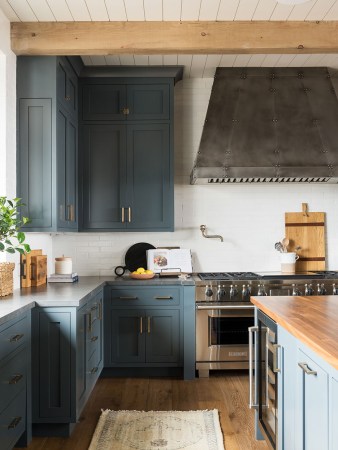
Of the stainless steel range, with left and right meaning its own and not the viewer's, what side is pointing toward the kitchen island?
front

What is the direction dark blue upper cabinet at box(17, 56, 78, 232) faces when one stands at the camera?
facing to the right of the viewer

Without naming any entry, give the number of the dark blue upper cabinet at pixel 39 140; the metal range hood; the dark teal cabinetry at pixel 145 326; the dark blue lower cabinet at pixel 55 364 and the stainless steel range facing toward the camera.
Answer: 3

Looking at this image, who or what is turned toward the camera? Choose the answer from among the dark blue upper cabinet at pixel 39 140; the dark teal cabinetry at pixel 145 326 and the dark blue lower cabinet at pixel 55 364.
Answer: the dark teal cabinetry

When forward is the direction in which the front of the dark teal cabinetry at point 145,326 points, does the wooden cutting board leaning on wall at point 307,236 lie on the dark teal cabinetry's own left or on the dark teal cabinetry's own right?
on the dark teal cabinetry's own left

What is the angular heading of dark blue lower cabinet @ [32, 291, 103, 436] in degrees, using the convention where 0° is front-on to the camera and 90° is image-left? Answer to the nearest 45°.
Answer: approximately 270°

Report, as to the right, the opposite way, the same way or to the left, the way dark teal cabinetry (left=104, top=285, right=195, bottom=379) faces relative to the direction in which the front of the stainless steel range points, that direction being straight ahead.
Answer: the same way

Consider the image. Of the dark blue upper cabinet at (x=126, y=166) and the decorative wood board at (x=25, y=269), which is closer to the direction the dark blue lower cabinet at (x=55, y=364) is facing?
the dark blue upper cabinet

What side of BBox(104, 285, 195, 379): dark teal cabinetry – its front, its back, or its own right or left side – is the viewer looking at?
front

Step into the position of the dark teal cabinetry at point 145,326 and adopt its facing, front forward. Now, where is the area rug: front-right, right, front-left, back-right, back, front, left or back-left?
front

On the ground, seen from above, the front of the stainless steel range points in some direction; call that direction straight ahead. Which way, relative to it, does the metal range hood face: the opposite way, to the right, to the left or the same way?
the same way

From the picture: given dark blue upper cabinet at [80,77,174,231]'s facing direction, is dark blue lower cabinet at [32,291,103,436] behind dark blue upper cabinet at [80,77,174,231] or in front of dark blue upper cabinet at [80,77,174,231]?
in front

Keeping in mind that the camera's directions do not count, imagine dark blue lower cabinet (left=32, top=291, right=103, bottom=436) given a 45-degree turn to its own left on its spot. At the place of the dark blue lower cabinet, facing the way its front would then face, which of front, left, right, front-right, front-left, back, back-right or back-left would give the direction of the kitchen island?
right

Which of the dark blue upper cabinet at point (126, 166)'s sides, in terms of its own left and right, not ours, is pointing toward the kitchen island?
front

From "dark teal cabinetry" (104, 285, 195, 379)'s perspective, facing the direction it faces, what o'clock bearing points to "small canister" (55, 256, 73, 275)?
The small canister is roughly at 3 o'clock from the dark teal cabinetry.

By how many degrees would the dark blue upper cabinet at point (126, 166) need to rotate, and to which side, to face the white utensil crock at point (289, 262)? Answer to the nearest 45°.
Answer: approximately 90° to its left
